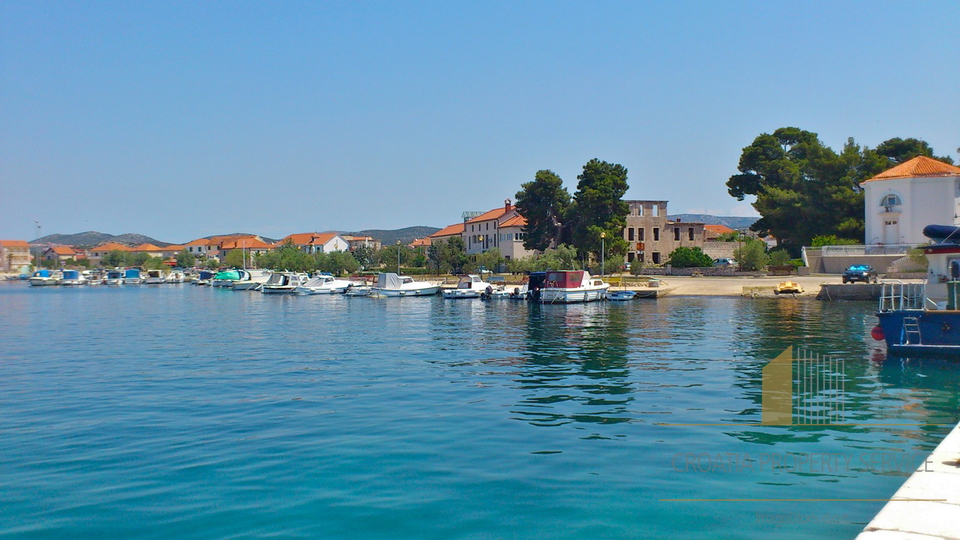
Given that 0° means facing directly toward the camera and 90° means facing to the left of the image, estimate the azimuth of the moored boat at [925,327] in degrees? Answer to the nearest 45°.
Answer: approximately 270°
